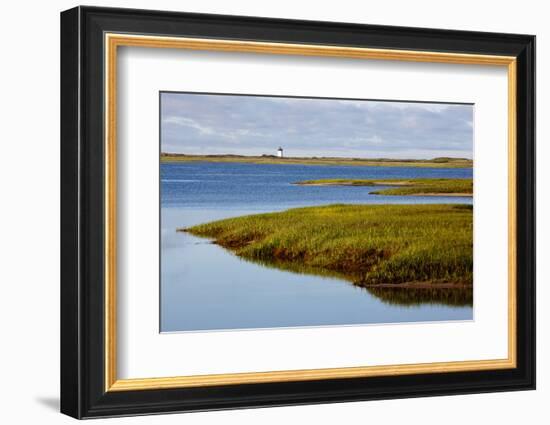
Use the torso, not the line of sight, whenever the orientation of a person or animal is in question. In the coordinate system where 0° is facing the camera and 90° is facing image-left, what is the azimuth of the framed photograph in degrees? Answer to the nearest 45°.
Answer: approximately 315°
